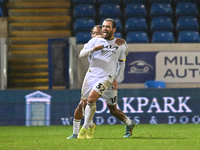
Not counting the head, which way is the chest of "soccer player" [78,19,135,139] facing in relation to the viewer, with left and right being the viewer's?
facing the viewer and to the left of the viewer

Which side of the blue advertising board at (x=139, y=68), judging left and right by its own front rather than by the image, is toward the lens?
front

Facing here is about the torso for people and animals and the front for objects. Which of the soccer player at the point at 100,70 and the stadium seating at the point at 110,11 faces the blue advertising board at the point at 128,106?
the stadium seating

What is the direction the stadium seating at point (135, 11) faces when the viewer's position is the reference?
facing the viewer

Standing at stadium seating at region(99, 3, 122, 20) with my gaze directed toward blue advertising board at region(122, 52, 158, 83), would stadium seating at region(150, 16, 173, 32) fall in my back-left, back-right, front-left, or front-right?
front-left

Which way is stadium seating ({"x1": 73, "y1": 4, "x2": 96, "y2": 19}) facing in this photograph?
toward the camera

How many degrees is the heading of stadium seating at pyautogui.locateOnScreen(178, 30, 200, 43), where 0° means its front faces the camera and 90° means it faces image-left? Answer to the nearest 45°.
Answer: approximately 0°

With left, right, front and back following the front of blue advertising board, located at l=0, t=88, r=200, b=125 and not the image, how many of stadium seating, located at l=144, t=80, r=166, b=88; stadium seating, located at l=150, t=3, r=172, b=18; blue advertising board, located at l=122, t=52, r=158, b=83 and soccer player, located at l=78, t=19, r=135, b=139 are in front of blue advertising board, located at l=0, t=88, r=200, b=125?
1

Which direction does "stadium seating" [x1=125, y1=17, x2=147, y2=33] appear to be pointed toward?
toward the camera

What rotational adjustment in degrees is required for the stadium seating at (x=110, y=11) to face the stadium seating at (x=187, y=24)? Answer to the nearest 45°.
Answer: approximately 90° to its left

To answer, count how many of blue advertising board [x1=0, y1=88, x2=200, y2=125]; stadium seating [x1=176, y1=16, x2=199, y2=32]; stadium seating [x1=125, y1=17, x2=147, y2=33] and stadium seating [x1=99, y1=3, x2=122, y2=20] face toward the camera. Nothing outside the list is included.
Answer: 4

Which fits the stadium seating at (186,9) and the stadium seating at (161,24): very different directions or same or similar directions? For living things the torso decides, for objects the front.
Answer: same or similar directions

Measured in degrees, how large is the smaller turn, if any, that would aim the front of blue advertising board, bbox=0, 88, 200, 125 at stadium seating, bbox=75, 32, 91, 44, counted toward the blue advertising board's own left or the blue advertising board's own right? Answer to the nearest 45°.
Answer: approximately 135° to the blue advertising board's own right

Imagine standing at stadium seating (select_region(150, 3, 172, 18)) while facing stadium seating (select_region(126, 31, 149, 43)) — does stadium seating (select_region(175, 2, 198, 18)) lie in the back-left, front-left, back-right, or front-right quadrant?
back-left
